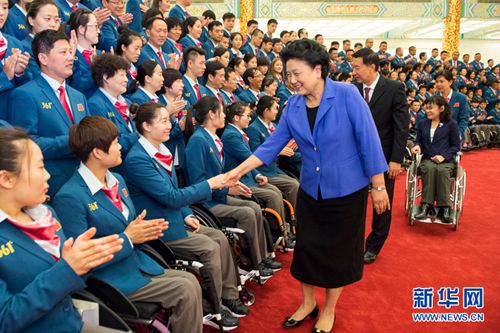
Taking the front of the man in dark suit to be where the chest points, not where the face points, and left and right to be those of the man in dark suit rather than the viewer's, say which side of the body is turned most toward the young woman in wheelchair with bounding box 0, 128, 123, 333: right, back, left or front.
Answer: front

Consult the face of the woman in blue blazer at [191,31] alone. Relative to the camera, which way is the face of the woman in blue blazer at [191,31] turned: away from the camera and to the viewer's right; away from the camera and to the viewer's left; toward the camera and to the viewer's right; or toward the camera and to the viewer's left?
toward the camera and to the viewer's right

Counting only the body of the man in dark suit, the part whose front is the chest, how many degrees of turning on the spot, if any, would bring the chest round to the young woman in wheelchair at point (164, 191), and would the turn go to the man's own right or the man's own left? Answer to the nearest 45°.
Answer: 0° — they already face them

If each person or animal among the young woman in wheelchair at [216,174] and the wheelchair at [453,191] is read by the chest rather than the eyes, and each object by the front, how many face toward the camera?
1

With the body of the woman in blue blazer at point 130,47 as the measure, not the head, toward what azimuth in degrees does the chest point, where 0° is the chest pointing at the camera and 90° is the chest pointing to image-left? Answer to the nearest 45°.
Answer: approximately 315°

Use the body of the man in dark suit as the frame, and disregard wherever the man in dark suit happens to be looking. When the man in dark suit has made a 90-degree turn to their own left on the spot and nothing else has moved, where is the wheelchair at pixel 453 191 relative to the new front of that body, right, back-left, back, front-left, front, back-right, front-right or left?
left

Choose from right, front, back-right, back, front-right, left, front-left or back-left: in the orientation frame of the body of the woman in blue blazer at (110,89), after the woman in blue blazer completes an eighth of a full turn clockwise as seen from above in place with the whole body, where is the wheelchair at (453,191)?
left

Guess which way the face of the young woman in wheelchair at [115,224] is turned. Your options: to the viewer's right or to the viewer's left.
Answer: to the viewer's right

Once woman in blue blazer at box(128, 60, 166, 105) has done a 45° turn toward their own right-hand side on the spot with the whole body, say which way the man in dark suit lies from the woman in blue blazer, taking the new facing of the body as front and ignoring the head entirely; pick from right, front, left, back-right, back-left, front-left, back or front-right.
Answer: left

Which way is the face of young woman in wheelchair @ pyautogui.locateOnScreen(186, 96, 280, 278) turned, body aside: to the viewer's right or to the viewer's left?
to the viewer's right

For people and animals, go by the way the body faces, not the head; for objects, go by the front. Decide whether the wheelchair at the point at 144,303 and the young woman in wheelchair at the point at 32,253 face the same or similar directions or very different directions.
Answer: same or similar directions

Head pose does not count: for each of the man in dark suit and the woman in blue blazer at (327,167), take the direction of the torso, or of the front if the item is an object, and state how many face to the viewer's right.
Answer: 0

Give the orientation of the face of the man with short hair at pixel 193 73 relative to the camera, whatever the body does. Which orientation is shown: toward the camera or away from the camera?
toward the camera

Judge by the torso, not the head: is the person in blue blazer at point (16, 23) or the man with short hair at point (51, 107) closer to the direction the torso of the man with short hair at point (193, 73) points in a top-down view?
the man with short hair

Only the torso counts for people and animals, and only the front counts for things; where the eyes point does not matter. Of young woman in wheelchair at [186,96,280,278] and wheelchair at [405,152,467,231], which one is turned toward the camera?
the wheelchair

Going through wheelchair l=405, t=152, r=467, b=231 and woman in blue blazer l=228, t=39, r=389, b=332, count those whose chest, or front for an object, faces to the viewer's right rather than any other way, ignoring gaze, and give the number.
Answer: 0

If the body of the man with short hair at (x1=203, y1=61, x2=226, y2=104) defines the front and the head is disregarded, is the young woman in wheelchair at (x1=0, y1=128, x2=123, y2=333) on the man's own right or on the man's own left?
on the man's own right

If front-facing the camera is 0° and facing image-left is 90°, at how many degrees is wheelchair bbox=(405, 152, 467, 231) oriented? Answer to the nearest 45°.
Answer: approximately 0°

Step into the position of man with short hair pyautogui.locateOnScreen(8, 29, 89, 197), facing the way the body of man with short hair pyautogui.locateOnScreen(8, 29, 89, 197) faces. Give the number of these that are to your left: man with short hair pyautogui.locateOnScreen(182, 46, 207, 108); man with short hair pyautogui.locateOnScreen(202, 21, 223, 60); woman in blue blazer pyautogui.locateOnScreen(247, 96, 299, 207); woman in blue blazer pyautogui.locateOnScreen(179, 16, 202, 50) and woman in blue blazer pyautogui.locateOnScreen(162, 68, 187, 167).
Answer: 5
